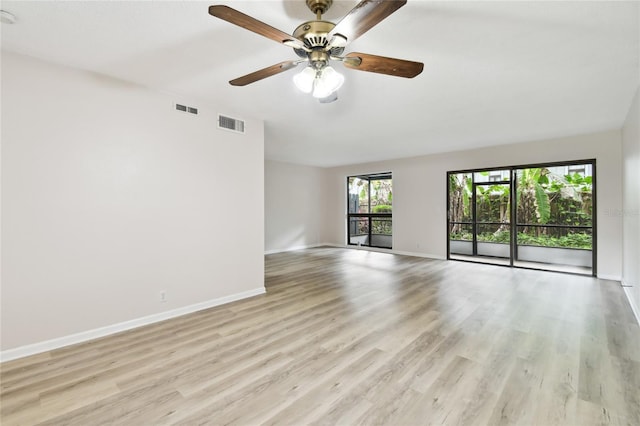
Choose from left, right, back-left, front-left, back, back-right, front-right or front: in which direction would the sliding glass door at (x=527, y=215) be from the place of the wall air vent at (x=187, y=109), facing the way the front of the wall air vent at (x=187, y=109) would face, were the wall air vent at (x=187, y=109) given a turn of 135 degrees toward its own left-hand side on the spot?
right

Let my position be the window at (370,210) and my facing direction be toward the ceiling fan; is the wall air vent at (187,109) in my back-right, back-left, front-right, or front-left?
front-right

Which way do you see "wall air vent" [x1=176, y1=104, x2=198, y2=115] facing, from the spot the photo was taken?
facing the viewer and to the right of the viewer

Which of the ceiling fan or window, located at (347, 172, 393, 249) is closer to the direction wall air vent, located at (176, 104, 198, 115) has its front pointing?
the ceiling fan

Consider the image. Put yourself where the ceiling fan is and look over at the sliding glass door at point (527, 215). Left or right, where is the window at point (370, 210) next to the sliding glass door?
left

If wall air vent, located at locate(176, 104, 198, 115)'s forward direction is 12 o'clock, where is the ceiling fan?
The ceiling fan is roughly at 1 o'clock from the wall air vent.

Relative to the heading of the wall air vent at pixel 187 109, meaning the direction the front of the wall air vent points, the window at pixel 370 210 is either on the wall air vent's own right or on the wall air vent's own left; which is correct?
on the wall air vent's own left

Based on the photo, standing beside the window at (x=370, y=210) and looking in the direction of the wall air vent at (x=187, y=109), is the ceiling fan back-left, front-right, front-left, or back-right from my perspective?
front-left
